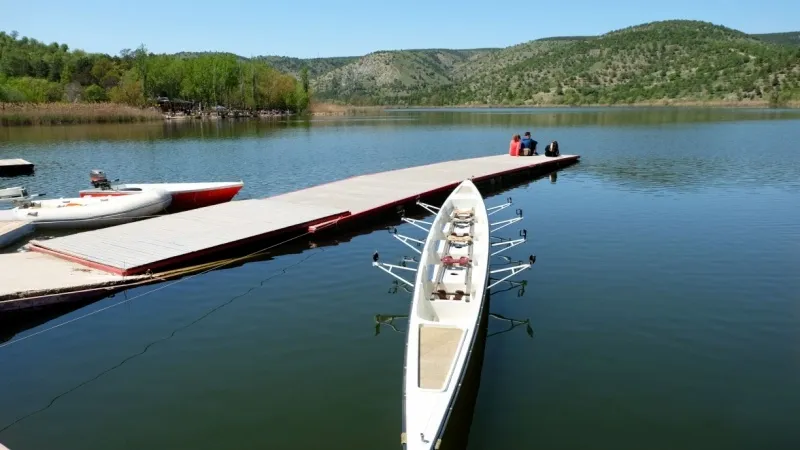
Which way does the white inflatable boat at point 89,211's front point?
to the viewer's right

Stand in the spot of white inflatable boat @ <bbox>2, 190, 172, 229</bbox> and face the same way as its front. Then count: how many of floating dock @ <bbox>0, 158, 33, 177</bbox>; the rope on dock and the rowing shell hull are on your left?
1

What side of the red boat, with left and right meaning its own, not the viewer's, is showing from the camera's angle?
right

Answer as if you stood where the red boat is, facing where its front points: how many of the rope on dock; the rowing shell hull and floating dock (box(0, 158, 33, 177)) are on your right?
2

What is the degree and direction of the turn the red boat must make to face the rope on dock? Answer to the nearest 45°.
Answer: approximately 90° to its right

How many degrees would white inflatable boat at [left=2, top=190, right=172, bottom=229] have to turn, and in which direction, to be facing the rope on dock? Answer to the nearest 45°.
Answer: approximately 90° to its right

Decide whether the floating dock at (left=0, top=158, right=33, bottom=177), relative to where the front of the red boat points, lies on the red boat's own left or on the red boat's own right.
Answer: on the red boat's own left

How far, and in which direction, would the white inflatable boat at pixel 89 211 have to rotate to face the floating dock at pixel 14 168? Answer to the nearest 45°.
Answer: approximately 90° to its left

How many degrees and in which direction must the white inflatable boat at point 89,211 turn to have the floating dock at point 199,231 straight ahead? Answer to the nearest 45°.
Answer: approximately 45° to its right

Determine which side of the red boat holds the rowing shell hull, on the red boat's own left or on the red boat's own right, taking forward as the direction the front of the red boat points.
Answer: on the red boat's own right

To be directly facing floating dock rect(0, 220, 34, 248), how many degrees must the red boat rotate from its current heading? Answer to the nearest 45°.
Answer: approximately 135° to its right

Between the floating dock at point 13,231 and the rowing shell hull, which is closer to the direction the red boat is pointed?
the rowing shell hull

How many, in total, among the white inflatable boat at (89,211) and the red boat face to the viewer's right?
2

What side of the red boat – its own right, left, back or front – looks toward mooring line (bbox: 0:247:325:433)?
right
